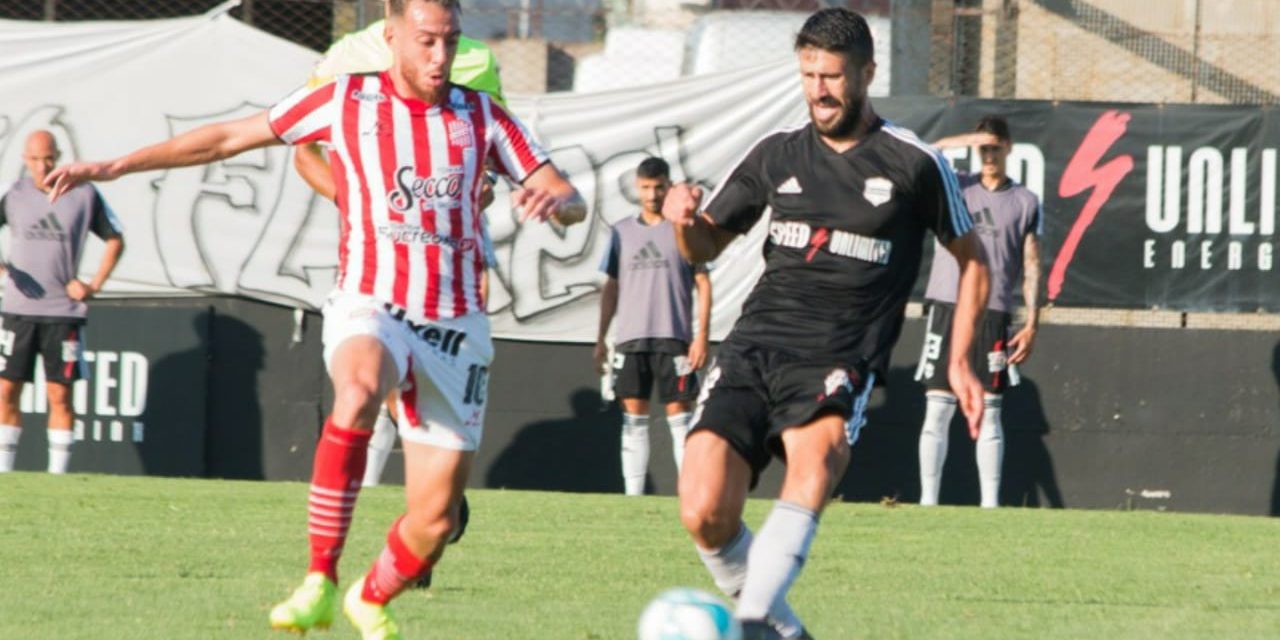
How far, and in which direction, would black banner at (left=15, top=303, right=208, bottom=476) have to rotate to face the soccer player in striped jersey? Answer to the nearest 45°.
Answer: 0° — it already faces them

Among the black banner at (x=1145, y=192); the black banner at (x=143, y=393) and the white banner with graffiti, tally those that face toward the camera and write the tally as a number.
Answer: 3

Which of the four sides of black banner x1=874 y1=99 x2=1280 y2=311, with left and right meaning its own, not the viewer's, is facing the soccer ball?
front

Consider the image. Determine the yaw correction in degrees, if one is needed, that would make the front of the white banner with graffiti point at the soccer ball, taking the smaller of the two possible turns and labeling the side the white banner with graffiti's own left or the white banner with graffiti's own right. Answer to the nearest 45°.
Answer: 0° — it already faces it

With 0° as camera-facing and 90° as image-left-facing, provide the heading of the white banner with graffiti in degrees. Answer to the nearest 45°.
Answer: approximately 0°

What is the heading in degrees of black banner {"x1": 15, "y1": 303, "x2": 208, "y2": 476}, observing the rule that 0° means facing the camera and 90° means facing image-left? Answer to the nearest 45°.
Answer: approximately 0°

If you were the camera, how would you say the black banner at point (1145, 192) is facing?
facing the viewer

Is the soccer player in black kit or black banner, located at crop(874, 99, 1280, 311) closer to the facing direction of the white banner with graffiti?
the soccer player in black kit

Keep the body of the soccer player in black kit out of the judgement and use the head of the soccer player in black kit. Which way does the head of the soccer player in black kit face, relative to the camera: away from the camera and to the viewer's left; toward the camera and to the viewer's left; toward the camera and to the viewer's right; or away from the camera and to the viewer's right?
toward the camera and to the viewer's left

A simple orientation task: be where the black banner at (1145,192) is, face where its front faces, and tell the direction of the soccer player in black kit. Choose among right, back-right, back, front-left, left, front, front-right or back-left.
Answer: front
